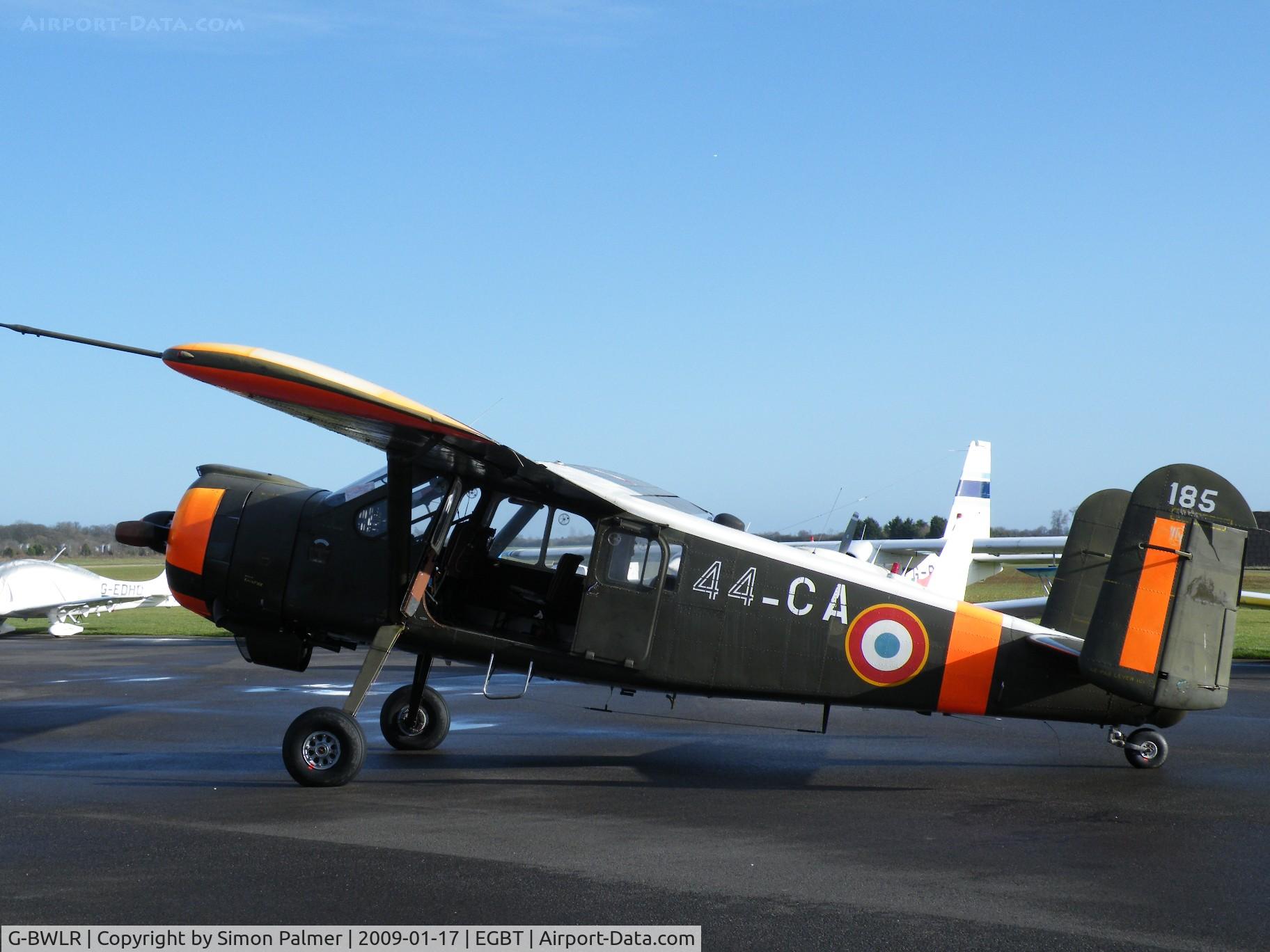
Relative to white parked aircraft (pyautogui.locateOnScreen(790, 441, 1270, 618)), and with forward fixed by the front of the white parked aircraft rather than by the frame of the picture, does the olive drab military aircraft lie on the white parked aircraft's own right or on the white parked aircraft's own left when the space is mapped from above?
on the white parked aircraft's own left

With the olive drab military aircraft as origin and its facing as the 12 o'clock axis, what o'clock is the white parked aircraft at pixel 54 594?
The white parked aircraft is roughly at 2 o'clock from the olive drab military aircraft.

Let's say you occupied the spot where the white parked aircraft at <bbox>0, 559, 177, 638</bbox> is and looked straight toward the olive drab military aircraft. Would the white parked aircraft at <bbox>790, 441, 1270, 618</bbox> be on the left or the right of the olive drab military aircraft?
left

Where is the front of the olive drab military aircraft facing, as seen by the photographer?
facing to the left of the viewer

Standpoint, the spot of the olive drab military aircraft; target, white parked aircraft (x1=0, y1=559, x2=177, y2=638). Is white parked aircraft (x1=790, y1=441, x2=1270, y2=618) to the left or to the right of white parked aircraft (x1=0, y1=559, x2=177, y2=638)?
right

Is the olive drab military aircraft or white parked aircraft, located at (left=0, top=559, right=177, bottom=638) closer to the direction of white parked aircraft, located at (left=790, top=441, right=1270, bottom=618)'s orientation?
the white parked aircraft

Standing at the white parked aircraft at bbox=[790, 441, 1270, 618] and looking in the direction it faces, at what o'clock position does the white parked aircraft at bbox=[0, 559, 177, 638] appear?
the white parked aircraft at bbox=[0, 559, 177, 638] is roughly at 10 o'clock from the white parked aircraft at bbox=[790, 441, 1270, 618].

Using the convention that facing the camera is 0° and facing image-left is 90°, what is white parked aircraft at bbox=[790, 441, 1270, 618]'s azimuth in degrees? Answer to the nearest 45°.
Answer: approximately 135°
